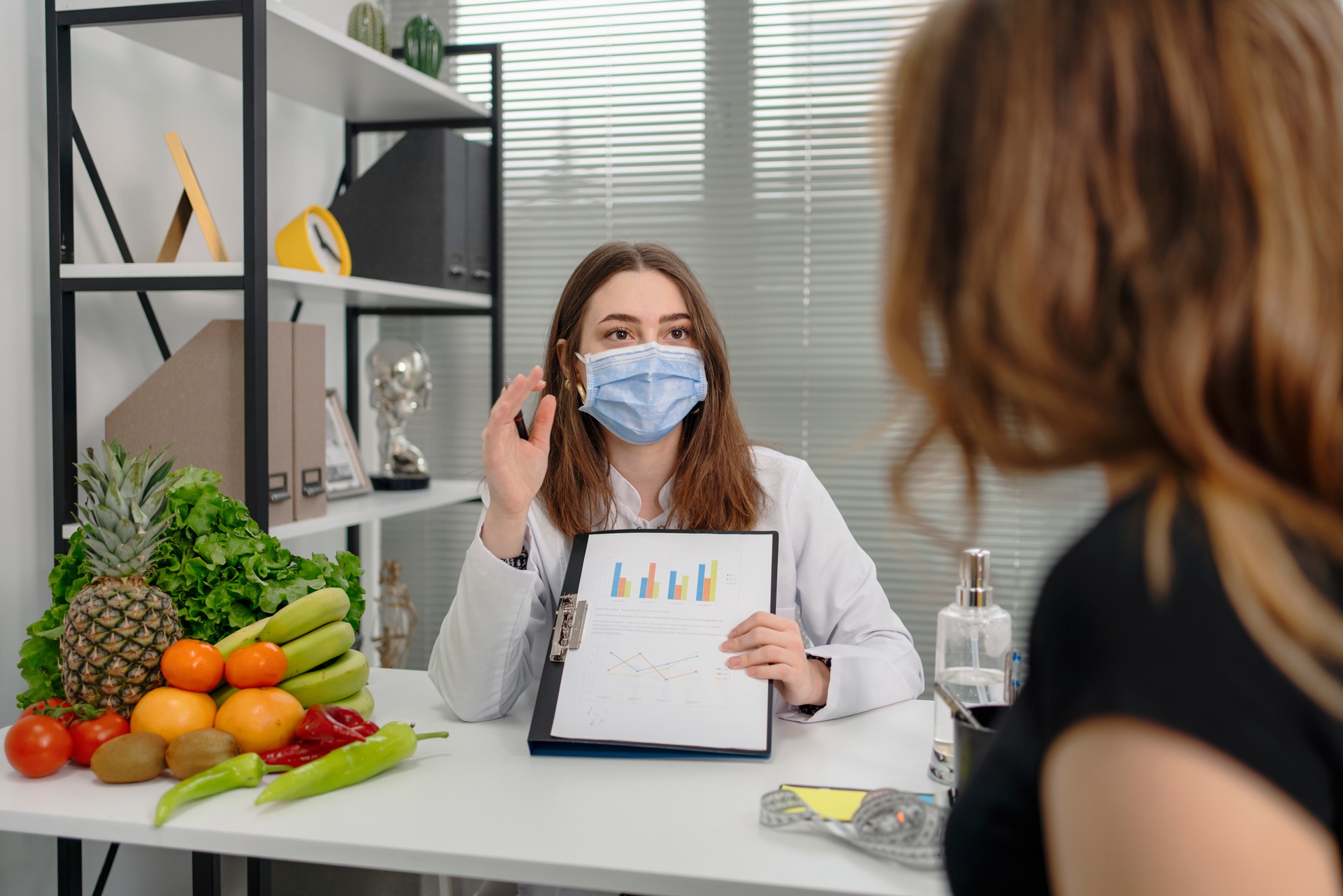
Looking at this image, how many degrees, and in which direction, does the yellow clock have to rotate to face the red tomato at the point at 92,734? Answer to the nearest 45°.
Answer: approximately 45° to its right

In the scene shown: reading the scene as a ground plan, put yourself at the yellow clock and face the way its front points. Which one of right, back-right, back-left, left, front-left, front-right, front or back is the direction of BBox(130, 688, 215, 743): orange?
front-right

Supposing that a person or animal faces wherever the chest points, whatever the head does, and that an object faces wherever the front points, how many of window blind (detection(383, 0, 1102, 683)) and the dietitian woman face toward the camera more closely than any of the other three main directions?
2

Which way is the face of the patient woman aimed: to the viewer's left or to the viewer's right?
to the viewer's left

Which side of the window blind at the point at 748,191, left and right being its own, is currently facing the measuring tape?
front

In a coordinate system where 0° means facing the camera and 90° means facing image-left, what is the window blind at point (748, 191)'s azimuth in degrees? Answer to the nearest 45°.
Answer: approximately 0°

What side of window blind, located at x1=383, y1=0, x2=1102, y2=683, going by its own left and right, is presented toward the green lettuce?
front

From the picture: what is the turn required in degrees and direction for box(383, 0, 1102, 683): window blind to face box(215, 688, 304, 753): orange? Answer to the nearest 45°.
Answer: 0° — it already faces it

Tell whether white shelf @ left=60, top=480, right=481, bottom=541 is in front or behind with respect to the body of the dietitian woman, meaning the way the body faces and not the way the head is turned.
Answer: behind

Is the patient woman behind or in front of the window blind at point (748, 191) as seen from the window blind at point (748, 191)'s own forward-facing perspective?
in front
